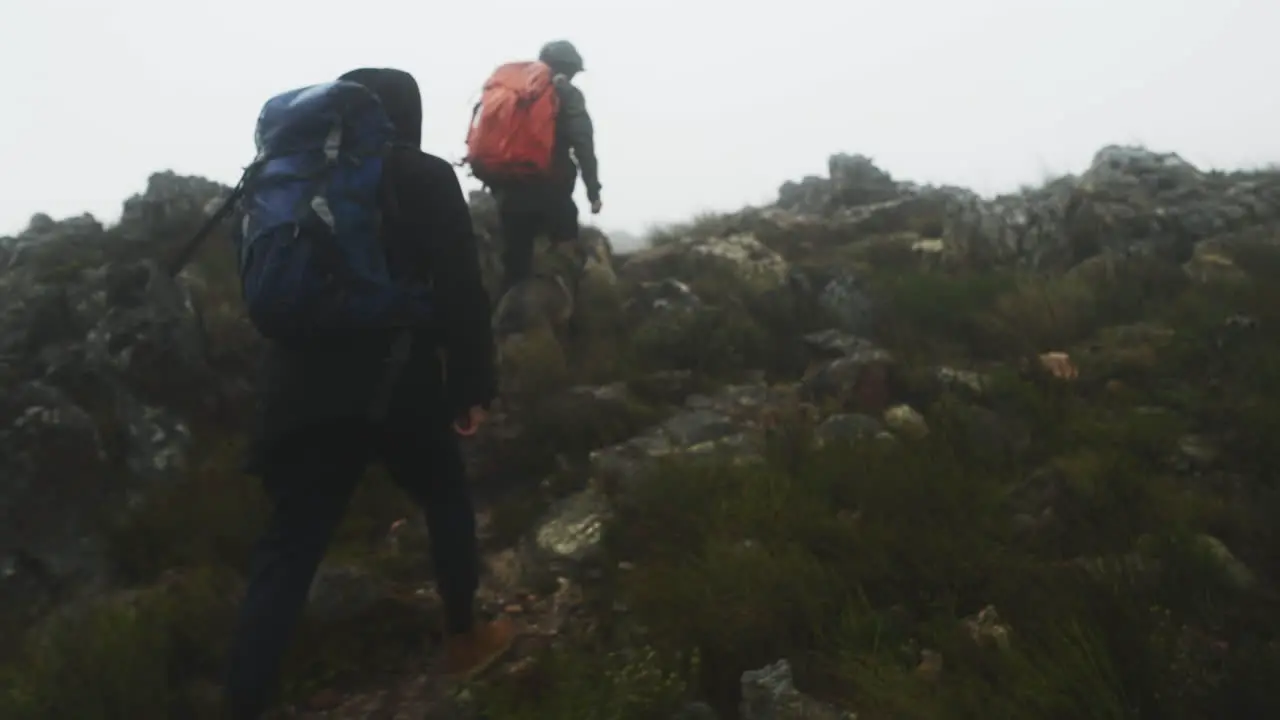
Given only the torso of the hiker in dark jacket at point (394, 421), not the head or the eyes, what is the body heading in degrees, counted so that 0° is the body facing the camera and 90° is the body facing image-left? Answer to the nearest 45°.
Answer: approximately 225°

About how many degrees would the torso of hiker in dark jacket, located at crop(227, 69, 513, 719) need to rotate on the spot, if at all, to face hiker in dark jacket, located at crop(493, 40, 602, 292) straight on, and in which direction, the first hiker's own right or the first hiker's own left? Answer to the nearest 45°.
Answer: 0° — they already face them
